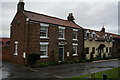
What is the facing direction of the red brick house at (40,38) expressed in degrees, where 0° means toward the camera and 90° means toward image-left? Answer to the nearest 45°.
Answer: approximately 315°

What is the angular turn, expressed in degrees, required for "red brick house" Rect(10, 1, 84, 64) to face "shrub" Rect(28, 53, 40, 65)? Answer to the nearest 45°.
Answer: approximately 45° to its right
